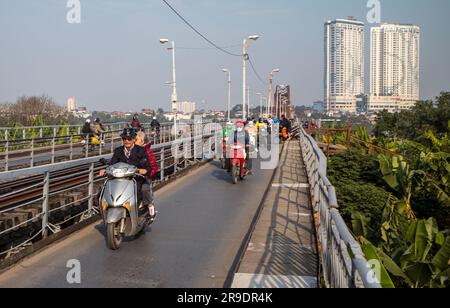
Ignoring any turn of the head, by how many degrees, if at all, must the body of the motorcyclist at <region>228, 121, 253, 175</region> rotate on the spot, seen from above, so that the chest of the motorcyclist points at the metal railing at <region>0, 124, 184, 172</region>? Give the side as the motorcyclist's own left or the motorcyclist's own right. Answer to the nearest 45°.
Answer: approximately 135° to the motorcyclist's own right

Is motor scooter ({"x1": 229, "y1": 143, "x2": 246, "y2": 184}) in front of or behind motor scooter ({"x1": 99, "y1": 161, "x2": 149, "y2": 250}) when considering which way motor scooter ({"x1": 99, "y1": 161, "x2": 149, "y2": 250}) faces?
behind

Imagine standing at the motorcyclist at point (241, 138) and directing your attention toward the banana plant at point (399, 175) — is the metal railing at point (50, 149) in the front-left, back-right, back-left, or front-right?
back-left

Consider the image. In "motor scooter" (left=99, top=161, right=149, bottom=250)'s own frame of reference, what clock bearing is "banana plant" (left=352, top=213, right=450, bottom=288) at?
The banana plant is roughly at 8 o'clock from the motor scooter.

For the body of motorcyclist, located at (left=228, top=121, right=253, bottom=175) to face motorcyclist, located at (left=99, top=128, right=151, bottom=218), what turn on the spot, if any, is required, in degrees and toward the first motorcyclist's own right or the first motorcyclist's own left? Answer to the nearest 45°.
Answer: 0° — they already face them

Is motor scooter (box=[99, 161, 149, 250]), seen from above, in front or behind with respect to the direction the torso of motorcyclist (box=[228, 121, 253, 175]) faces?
in front

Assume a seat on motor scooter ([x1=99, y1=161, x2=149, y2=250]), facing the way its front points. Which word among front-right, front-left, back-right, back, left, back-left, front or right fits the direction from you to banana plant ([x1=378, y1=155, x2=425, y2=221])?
back

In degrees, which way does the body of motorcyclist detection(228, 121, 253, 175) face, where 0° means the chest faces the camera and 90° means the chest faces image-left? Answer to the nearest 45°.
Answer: approximately 0°

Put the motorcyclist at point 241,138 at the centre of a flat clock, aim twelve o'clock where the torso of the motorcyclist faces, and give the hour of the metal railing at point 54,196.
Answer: The metal railing is roughly at 1 o'clock from the motorcyclist.

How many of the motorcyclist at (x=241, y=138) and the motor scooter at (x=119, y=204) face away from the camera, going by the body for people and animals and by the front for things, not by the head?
0

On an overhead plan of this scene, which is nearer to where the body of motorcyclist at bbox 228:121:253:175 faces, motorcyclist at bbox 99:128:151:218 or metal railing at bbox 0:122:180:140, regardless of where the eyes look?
the motorcyclist

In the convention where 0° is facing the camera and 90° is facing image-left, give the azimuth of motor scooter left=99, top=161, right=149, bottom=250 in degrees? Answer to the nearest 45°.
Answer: approximately 45°

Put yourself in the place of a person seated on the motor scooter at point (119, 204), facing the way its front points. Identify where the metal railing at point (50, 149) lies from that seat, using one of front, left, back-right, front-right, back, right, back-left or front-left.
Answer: back-right
